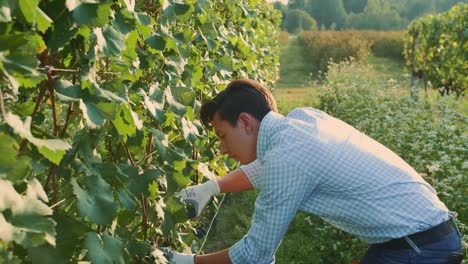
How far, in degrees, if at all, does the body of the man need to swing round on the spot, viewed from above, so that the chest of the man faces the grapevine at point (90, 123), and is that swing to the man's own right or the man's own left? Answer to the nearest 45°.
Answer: approximately 45° to the man's own left

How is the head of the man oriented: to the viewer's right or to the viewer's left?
to the viewer's left

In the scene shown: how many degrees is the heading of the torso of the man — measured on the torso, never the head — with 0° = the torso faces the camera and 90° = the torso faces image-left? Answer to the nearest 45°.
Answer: approximately 90°
